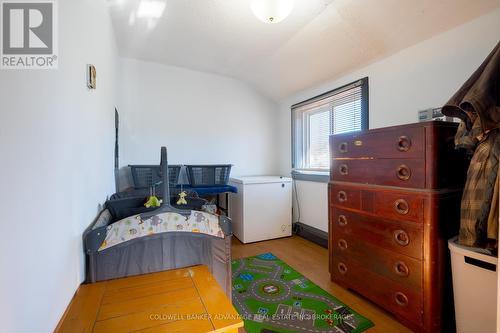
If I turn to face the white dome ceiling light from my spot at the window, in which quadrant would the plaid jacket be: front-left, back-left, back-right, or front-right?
front-left

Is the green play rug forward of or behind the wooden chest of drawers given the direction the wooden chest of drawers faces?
forward

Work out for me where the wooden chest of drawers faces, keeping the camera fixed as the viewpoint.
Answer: facing the viewer and to the left of the viewer

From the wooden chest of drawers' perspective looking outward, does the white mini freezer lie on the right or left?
on its right
